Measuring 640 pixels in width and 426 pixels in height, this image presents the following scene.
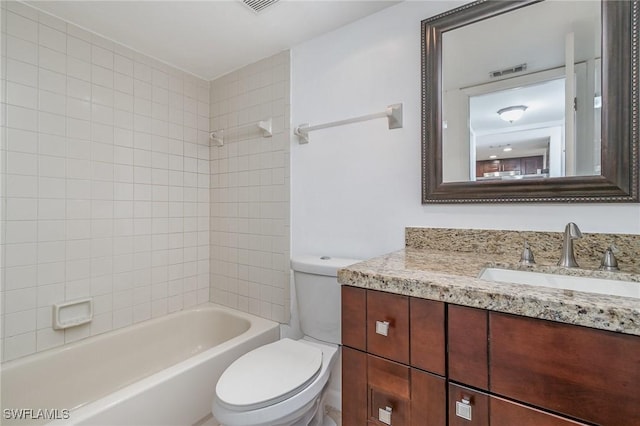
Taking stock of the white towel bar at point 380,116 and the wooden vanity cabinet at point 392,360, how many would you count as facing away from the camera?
0

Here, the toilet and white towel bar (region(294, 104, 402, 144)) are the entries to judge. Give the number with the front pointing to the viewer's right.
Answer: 0

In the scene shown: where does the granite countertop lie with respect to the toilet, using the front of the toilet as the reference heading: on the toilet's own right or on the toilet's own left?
on the toilet's own left

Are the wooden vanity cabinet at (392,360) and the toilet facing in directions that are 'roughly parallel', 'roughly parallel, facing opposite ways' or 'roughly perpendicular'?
roughly parallel

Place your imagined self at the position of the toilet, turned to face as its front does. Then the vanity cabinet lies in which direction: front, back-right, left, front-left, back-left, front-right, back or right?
left

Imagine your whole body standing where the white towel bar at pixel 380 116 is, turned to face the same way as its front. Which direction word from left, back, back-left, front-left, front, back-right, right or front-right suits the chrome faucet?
left

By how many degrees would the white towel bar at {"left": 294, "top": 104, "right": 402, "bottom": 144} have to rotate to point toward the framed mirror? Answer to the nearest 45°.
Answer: approximately 90° to its left

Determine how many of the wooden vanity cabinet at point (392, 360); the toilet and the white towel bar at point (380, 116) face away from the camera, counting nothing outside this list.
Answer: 0

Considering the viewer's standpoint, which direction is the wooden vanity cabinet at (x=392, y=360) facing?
facing the viewer and to the left of the viewer

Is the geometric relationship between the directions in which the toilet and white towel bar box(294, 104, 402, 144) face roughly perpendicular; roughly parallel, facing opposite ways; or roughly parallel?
roughly parallel

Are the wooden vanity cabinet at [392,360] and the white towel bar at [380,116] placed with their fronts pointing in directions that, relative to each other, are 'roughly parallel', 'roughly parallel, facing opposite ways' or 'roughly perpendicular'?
roughly parallel

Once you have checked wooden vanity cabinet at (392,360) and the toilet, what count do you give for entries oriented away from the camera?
0
